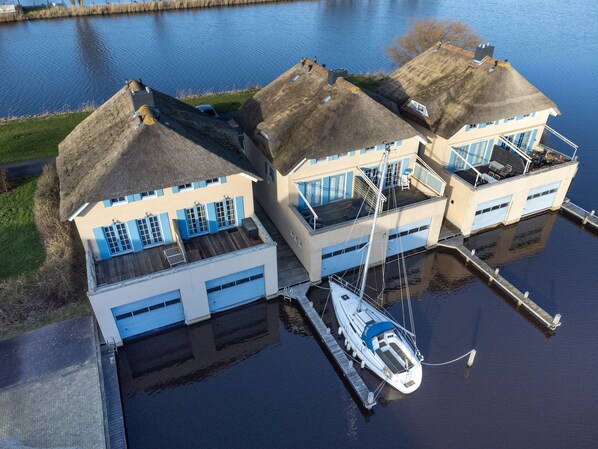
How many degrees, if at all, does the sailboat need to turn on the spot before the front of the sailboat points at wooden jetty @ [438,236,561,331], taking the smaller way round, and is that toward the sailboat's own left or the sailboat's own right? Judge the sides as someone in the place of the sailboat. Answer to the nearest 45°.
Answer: approximately 90° to the sailboat's own right

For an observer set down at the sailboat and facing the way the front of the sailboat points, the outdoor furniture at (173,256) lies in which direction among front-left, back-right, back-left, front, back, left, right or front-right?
front-left

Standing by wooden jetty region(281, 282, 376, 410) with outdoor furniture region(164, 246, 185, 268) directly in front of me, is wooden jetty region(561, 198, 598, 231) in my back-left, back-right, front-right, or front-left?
back-right

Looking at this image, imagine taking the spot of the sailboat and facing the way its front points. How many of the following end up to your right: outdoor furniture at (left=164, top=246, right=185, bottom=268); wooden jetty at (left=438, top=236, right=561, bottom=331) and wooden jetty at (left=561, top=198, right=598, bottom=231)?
2

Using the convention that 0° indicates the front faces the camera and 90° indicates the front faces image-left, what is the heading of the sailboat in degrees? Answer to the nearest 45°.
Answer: approximately 135°

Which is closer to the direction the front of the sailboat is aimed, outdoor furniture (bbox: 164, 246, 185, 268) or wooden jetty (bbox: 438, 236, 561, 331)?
the outdoor furniture

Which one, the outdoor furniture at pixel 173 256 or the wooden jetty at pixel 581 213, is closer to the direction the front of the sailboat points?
the outdoor furniture

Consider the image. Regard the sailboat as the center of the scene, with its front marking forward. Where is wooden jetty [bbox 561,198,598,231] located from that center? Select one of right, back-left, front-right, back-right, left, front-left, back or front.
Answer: right
